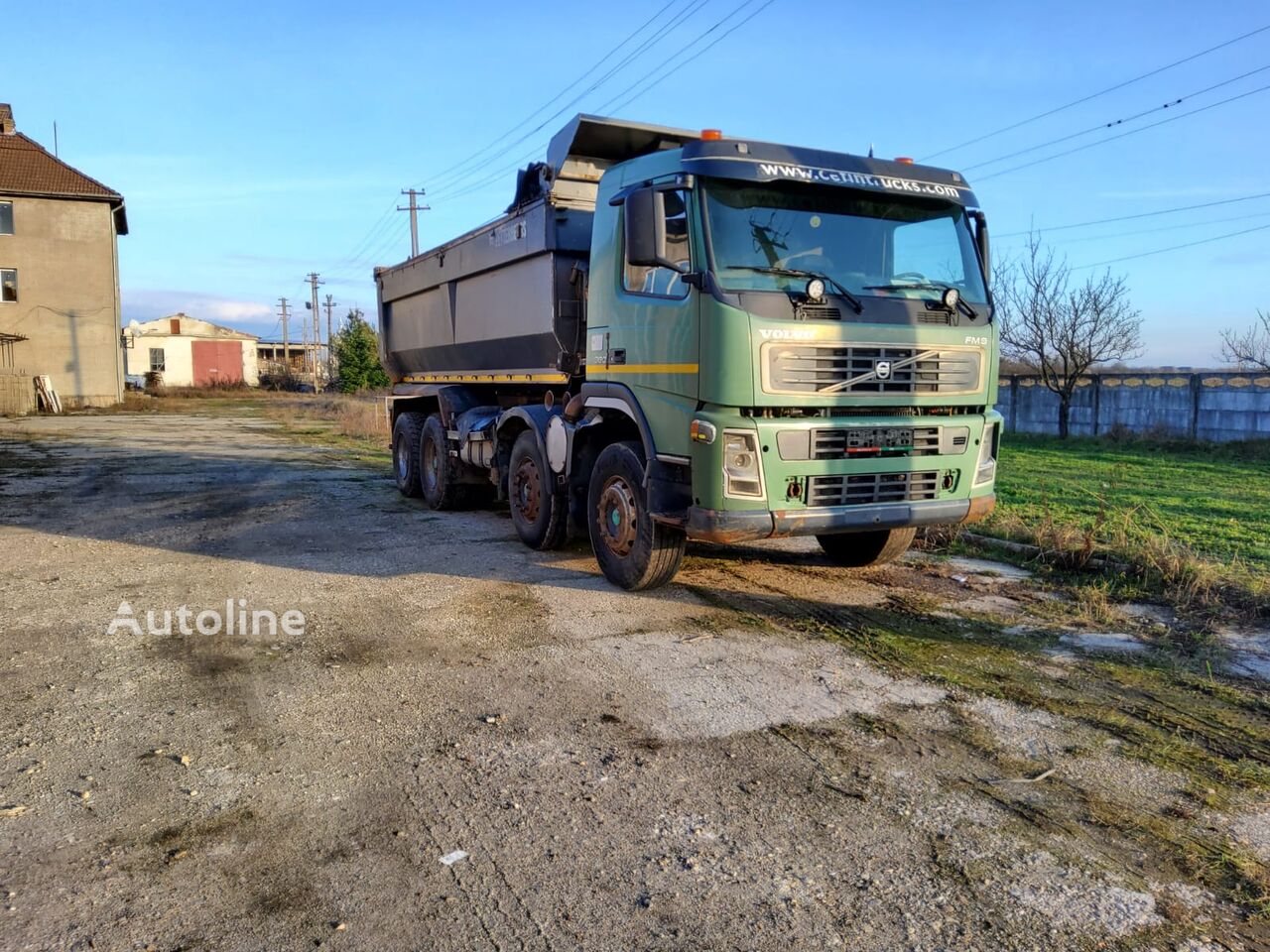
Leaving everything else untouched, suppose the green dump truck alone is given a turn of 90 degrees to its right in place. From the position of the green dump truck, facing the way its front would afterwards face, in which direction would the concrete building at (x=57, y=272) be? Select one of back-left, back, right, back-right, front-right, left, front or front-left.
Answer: right

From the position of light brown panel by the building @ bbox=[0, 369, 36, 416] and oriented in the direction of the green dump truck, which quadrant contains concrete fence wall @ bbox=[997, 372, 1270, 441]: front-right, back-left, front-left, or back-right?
front-left

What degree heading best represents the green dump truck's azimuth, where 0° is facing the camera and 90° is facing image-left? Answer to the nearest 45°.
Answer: approximately 315°

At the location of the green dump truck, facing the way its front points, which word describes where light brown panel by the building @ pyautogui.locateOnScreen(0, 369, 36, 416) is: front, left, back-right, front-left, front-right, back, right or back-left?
back

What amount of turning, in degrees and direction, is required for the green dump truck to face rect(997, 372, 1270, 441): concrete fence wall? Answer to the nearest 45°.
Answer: approximately 90° to its left
